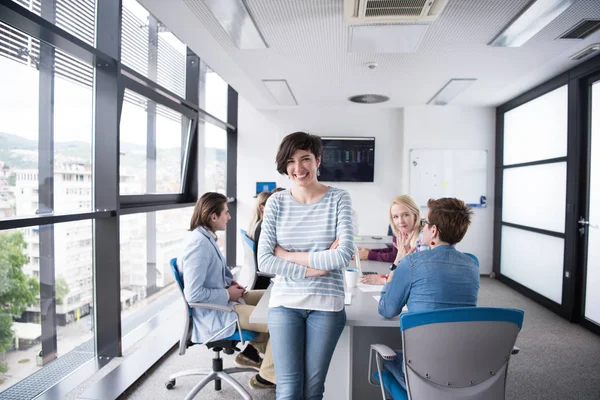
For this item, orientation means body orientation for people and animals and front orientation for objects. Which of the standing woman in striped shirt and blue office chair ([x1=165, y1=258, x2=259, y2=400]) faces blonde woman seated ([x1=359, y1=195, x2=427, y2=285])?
the blue office chair

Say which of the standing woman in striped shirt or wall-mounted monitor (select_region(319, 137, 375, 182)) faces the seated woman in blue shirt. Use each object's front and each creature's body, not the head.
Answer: the wall-mounted monitor

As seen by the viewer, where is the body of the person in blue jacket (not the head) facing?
to the viewer's right

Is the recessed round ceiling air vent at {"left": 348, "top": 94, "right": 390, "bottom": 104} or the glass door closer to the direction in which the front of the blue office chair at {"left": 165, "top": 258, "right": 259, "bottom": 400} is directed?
the glass door

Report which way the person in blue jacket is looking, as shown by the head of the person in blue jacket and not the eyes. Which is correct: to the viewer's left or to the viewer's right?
to the viewer's right

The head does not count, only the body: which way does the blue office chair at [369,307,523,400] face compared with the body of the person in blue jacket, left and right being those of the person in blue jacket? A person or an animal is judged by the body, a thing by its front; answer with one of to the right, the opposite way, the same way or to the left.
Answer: to the left

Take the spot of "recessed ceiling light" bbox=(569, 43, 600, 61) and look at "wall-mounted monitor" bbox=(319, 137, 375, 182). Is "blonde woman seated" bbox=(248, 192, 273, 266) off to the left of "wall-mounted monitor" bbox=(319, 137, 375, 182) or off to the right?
left

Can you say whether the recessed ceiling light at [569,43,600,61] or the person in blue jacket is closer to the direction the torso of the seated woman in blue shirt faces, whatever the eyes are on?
the person in blue jacket

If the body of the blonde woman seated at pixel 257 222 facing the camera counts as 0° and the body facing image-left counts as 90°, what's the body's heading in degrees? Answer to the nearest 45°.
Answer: approximately 270°

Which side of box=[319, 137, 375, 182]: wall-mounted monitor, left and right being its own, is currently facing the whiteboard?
left

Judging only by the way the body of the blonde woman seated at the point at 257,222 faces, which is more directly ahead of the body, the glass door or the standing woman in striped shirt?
the glass door

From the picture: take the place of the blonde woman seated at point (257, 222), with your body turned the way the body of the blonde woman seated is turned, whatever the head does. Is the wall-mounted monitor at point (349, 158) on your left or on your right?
on your left

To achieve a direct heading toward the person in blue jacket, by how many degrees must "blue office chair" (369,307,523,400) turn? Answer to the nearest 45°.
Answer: approximately 45° to its left

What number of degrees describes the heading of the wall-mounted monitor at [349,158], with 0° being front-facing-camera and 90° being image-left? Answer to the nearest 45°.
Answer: approximately 0°
